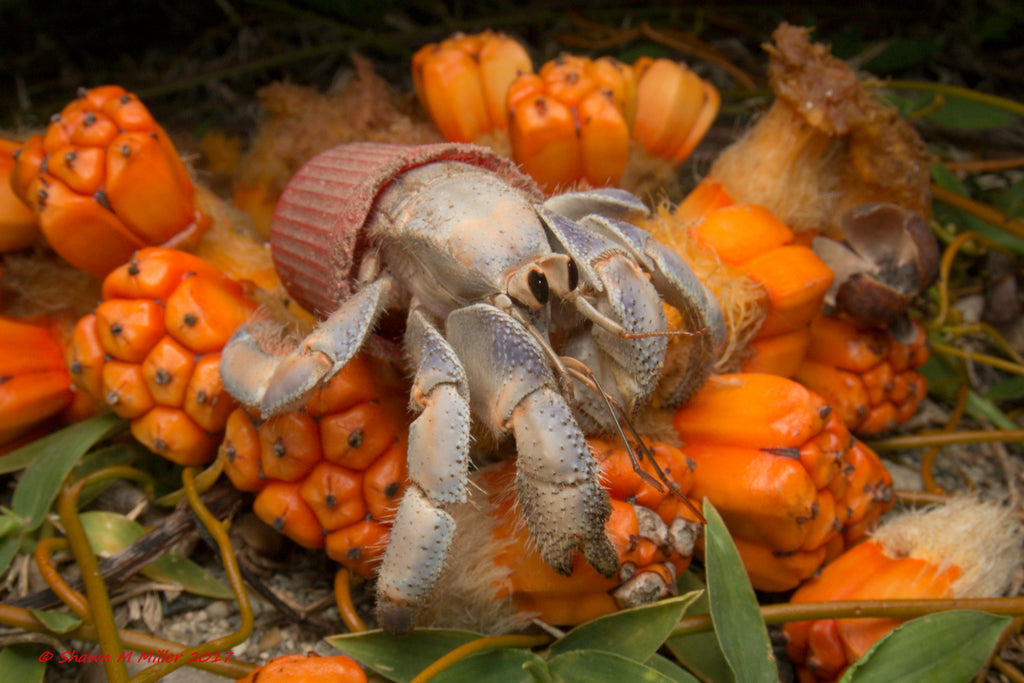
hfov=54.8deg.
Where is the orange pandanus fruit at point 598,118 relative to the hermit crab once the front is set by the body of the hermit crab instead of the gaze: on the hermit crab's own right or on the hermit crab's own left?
on the hermit crab's own left

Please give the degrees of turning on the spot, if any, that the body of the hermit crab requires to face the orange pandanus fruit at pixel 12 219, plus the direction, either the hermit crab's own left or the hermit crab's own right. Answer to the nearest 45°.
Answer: approximately 180°

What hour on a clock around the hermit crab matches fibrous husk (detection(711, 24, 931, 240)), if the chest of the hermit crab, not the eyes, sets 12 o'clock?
The fibrous husk is roughly at 9 o'clock from the hermit crab.

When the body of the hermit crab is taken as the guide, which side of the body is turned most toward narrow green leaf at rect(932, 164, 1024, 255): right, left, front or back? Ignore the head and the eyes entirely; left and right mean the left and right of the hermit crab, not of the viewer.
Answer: left

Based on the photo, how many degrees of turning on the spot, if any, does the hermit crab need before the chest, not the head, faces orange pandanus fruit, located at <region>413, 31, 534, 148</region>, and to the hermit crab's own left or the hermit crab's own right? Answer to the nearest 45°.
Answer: approximately 135° to the hermit crab's own left

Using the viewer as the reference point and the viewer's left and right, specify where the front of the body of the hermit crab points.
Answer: facing the viewer and to the right of the viewer

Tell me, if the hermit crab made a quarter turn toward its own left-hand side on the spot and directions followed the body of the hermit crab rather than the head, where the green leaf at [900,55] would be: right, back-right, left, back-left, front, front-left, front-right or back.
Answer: front
